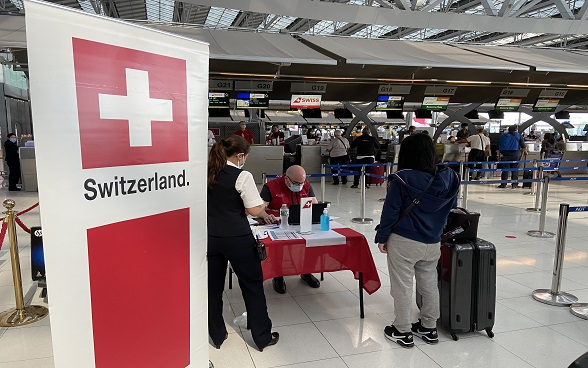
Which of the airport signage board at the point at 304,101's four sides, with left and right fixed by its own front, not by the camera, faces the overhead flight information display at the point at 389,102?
left

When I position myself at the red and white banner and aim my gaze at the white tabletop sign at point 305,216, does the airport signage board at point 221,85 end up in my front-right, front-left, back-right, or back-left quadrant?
front-left

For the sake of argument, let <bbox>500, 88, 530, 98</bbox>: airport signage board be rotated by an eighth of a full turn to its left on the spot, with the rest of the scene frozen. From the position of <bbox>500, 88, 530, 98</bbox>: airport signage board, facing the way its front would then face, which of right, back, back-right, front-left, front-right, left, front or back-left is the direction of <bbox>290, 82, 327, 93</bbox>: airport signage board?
right

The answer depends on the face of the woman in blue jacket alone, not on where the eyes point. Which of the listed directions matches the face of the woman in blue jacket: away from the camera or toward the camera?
away from the camera

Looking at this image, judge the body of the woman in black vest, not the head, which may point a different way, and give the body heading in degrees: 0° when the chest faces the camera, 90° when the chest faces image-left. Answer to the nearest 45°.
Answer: approximately 225°

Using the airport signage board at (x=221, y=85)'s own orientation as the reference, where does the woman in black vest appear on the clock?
The woman in black vest is roughly at 12 o'clock from the airport signage board.

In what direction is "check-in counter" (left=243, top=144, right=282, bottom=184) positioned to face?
toward the camera

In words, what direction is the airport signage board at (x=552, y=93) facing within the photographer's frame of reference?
facing the viewer

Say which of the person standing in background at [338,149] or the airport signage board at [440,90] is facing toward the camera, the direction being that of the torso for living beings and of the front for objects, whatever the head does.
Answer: the airport signage board

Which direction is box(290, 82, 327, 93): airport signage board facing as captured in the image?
toward the camera

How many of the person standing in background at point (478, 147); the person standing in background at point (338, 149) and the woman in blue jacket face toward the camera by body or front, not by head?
0

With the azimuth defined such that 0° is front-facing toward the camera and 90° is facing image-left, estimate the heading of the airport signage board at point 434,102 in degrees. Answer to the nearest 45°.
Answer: approximately 0°

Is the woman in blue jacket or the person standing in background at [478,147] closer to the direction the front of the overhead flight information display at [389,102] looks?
the woman in blue jacket

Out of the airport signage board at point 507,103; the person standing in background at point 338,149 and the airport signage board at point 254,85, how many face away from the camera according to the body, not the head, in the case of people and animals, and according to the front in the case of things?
1

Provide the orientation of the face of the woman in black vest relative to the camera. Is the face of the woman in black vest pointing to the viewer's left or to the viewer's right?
to the viewer's right

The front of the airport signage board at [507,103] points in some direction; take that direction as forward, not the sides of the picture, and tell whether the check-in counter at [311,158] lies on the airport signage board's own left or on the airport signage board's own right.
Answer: on the airport signage board's own right

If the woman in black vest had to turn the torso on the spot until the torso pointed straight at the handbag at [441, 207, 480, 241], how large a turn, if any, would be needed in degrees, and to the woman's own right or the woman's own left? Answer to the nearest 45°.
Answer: approximately 45° to the woman's own right

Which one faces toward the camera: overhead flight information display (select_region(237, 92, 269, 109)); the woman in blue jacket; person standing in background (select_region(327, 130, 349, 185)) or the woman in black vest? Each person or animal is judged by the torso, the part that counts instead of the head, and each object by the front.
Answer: the overhead flight information display

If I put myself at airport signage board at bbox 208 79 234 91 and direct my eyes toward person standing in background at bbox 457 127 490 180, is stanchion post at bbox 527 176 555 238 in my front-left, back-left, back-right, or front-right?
front-right
